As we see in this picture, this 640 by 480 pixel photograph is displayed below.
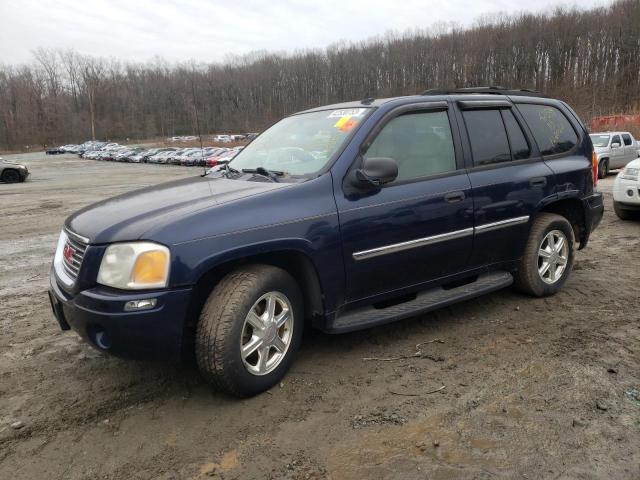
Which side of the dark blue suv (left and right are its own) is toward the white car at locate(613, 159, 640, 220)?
back

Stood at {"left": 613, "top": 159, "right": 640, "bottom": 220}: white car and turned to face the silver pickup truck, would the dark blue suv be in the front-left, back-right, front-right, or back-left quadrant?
back-left

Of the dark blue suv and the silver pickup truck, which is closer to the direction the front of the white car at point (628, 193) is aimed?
the dark blue suv

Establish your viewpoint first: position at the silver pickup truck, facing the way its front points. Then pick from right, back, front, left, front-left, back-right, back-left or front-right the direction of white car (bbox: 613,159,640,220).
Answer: front-left

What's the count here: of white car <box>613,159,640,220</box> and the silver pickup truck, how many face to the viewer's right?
0

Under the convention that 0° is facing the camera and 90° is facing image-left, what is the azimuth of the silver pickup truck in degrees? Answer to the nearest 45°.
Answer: approximately 45°

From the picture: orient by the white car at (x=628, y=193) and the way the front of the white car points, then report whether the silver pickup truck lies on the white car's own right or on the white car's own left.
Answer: on the white car's own right

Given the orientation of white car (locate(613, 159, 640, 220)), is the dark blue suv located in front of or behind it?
in front

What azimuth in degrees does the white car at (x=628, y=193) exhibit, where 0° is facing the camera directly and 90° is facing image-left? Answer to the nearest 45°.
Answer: approximately 45°

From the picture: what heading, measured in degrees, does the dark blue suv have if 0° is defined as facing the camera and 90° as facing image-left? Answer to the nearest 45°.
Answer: approximately 45°

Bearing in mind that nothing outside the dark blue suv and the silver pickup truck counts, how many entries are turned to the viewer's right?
0
